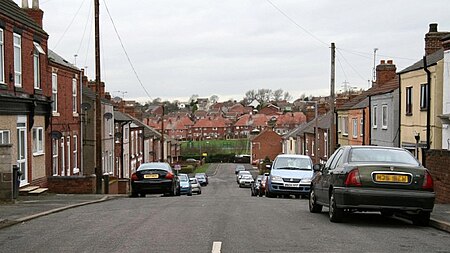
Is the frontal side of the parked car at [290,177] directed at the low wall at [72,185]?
no

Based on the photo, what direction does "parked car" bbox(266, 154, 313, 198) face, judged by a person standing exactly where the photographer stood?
facing the viewer

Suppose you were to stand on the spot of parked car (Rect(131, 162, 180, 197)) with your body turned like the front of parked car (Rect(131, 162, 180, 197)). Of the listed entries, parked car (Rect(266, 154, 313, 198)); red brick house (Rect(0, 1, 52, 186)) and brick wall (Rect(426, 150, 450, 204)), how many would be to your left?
1

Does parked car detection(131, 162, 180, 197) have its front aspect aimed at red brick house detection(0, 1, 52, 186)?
no

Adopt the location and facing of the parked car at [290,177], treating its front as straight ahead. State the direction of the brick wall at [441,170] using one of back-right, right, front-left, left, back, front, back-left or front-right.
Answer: front-left

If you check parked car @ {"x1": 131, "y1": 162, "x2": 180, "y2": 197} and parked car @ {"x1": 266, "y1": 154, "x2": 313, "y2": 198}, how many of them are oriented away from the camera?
1

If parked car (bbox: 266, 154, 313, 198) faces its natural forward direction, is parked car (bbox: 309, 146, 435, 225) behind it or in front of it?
in front

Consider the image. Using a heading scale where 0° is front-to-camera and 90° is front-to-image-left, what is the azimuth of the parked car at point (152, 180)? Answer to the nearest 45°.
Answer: approximately 180°

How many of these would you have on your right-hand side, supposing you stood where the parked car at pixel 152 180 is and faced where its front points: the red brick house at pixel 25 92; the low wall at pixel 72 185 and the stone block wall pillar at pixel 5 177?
0

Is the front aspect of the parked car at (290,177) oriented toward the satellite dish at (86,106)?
no

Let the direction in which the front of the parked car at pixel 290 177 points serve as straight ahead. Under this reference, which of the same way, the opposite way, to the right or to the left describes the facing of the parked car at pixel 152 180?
the opposite way

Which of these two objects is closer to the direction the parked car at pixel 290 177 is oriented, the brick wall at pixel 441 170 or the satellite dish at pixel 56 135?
the brick wall

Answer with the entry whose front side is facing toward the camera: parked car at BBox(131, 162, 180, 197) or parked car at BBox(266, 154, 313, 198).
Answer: parked car at BBox(266, 154, 313, 198)

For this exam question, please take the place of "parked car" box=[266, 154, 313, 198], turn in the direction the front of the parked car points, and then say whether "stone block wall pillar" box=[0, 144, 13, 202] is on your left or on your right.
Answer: on your right

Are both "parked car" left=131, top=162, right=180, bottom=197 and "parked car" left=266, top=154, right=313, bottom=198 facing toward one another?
no

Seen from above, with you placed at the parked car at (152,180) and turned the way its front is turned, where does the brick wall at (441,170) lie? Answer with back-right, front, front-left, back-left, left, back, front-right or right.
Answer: back-right

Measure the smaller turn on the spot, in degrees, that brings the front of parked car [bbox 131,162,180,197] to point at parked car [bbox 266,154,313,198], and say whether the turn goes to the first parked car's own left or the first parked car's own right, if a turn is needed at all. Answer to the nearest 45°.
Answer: approximately 90° to the first parked car's own right
